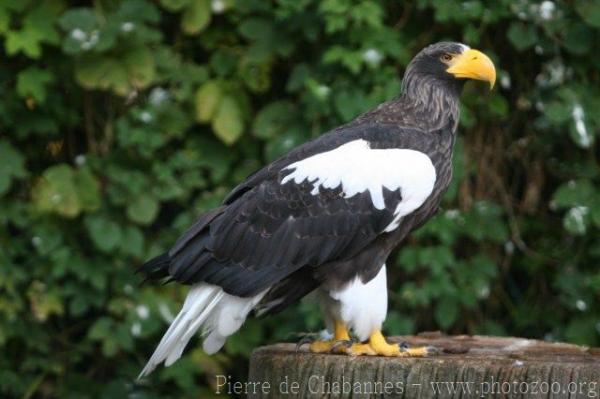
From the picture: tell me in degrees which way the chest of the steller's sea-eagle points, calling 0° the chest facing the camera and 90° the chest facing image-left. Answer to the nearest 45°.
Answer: approximately 270°

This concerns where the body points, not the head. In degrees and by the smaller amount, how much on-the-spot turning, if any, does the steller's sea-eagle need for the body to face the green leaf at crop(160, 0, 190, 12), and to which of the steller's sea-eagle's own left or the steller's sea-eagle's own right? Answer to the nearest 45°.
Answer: approximately 90° to the steller's sea-eagle's own left

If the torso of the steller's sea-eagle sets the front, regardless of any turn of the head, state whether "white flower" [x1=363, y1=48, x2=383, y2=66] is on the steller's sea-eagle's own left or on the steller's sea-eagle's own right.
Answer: on the steller's sea-eagle's own left

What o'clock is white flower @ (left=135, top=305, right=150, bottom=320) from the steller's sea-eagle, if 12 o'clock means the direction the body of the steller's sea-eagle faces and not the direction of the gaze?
The white flower is roughly at 8 o'clock from the steller's sea-eagle.

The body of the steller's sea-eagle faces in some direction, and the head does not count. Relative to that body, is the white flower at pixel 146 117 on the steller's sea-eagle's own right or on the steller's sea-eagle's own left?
on the steller's sea-eagle's own left

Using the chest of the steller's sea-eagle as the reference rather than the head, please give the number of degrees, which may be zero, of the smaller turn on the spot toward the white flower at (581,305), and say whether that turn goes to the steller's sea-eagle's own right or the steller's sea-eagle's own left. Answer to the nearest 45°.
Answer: approximately 45° to the steller's sea-eagle's own left

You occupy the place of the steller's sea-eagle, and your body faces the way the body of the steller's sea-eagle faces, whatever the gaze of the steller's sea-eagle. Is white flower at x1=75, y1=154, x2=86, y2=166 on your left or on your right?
on your left

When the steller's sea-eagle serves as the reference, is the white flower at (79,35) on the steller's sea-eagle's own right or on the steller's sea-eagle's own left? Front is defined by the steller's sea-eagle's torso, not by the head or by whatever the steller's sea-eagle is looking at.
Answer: on the steller's sea-eagle's own left
